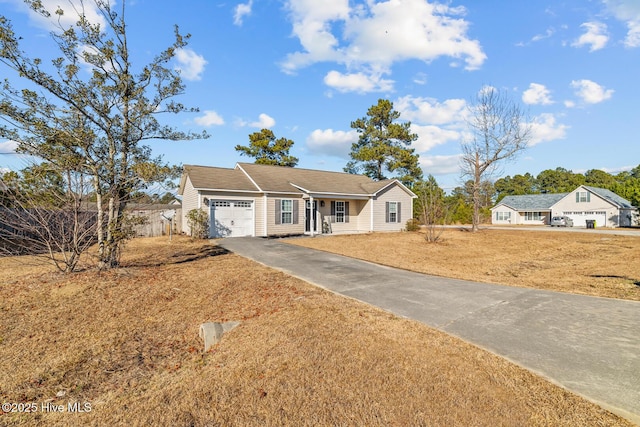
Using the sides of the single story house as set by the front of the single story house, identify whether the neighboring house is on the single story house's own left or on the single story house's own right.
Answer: on the single story house's own left

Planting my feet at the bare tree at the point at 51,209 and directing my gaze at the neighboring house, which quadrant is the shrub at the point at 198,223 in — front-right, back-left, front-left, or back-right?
front-left

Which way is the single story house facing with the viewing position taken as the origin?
facing the viewer

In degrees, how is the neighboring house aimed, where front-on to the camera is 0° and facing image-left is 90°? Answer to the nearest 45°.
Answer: approximately 0°

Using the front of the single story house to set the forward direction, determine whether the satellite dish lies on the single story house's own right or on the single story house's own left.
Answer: on the single story house's own right

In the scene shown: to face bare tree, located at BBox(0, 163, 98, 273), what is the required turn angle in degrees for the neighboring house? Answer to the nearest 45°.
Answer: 0° — it already faces it

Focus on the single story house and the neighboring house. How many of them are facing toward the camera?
2

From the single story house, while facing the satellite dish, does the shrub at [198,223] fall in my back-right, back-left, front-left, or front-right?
front-left
